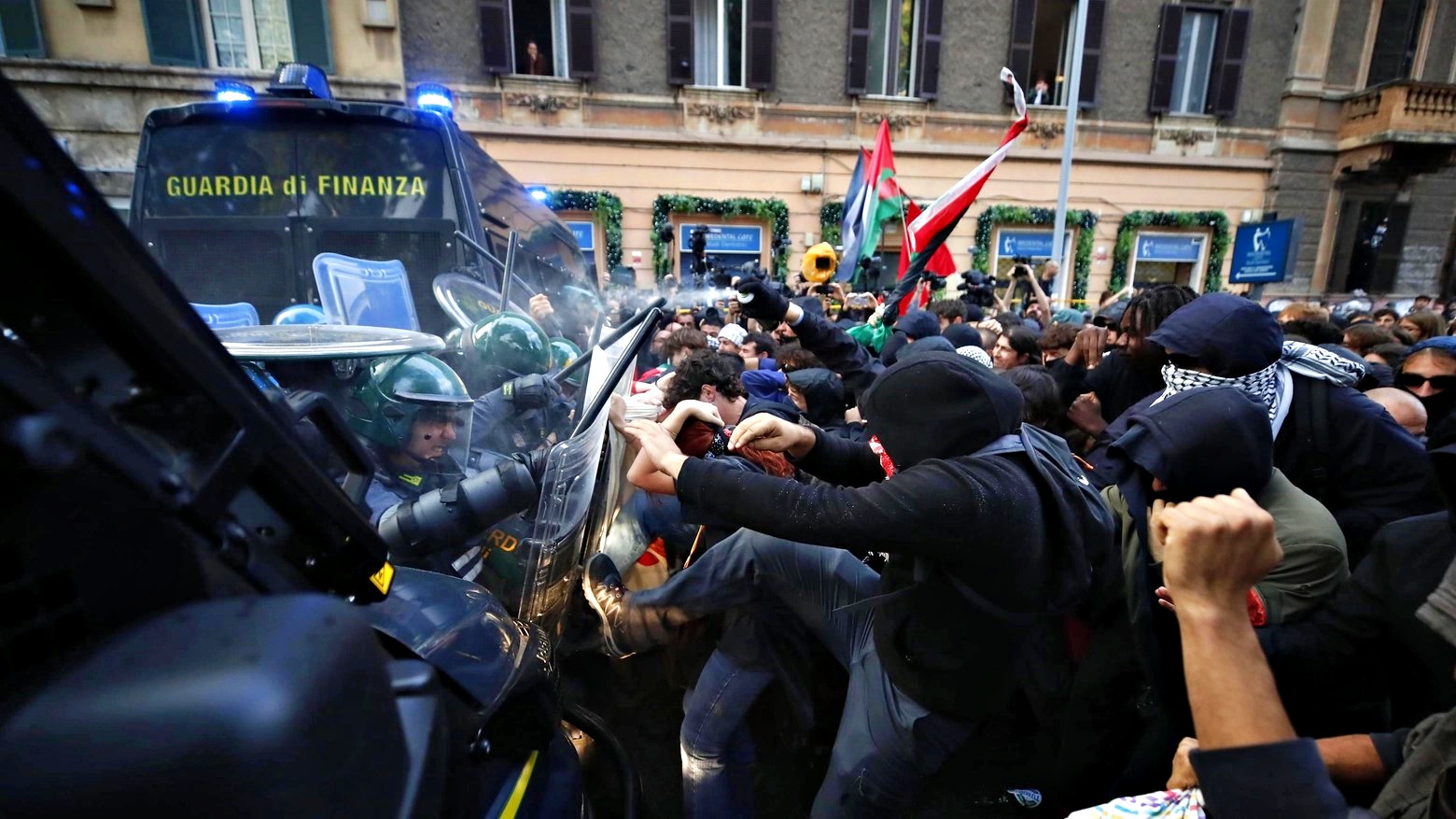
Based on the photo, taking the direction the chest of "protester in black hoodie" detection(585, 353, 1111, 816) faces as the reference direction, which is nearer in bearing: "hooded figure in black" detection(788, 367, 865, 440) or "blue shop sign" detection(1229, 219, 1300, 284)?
the hooded figure in black

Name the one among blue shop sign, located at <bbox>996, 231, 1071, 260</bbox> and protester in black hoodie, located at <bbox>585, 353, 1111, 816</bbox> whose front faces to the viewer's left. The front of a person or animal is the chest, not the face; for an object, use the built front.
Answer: the protester in black hoodie

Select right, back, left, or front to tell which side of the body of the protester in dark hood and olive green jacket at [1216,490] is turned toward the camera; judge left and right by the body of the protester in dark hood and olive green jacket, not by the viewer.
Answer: left

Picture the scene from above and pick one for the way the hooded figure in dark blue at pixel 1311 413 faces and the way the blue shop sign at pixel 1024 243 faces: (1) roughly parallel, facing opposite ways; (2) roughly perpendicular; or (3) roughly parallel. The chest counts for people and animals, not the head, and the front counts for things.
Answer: roughly perpendicular

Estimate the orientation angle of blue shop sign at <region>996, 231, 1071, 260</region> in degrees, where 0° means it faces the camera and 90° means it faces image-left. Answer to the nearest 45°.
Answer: approximately 0°

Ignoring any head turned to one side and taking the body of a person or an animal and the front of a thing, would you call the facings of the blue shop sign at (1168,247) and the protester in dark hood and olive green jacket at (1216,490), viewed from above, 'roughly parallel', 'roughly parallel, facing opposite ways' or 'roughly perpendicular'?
roughly perpendicular
